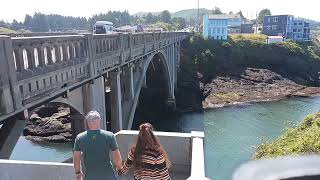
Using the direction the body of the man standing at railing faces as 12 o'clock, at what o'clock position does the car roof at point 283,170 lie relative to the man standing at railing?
The car roof is roughly at 5 o'clock from the man standing at railing.

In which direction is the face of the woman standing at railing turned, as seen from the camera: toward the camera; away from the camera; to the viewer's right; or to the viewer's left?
away from the camera

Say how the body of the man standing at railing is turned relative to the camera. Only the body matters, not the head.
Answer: away from the camera

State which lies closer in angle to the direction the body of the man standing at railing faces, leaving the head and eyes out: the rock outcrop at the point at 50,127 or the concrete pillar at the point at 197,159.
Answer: the rock outcrop

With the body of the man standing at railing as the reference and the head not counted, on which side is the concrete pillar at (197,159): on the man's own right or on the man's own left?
on the man's own right

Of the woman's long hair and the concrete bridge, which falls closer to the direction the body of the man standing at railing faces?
the concrete bridge

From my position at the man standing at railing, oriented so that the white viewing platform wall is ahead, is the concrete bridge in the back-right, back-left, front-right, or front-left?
front-left

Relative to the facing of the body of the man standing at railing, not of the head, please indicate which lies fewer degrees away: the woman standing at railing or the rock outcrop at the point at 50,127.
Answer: the rock outcrop

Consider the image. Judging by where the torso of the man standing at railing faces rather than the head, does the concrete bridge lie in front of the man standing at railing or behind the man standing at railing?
in front

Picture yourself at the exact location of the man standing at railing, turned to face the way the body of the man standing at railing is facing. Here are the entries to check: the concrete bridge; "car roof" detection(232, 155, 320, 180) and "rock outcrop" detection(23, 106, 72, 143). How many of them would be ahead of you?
2

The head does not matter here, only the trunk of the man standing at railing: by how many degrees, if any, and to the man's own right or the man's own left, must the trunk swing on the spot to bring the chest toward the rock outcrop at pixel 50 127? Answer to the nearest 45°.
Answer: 0° — they already face it

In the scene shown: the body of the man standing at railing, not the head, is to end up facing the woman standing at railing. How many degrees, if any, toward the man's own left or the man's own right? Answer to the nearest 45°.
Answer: approximately 90° to the man's own right

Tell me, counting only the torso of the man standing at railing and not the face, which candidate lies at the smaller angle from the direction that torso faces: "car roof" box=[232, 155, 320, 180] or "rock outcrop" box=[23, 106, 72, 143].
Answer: the rock outcrop

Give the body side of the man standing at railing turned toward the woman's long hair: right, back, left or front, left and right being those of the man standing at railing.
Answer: right
